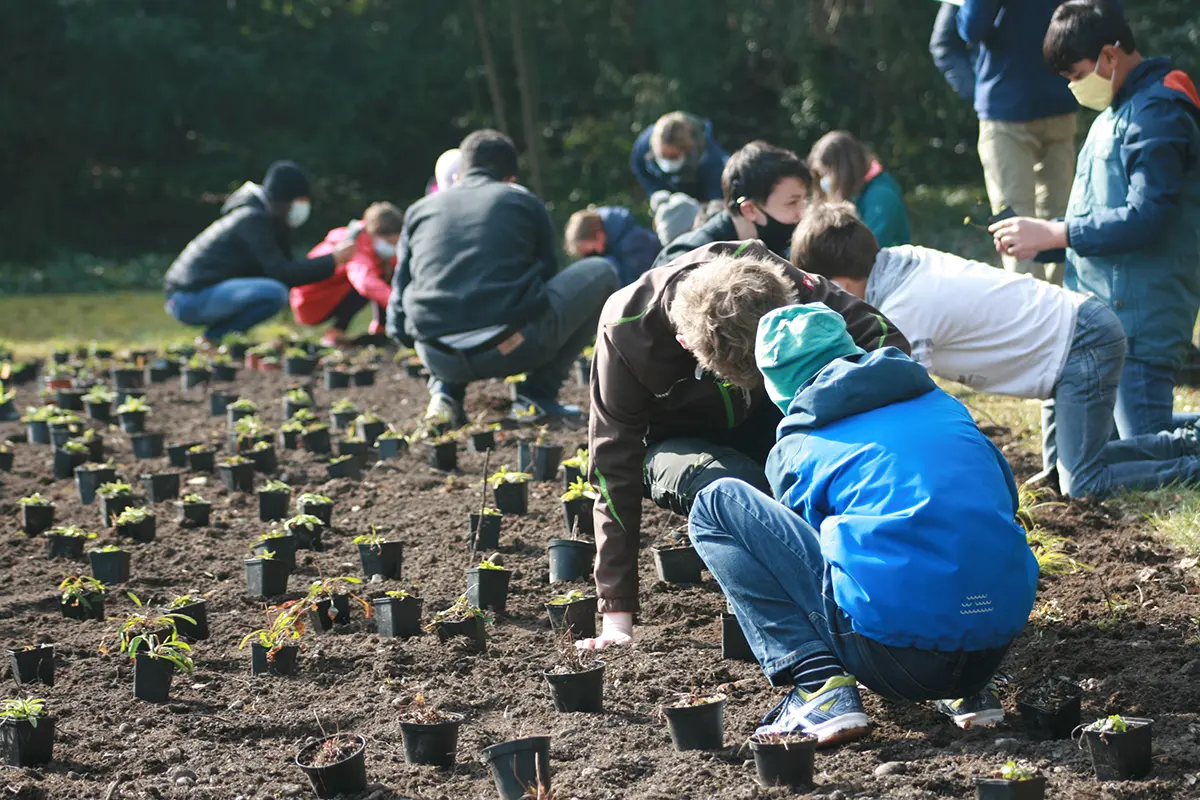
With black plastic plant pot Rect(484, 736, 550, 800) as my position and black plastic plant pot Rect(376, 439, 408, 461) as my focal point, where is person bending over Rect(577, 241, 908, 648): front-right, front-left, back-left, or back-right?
front-right

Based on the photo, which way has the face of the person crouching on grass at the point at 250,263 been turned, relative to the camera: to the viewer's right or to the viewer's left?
to the viewer's right

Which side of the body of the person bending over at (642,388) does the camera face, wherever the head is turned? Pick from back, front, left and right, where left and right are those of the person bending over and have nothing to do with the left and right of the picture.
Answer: front

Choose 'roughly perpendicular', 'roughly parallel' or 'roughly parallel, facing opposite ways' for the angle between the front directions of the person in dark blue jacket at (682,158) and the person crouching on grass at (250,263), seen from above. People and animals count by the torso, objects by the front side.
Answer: roughly perpendicular

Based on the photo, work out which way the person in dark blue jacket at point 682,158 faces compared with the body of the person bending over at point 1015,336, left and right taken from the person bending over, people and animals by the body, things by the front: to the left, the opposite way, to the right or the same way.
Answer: to the left

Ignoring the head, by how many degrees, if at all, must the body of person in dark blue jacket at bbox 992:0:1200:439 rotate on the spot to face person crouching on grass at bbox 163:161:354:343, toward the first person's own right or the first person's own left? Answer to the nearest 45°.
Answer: approximately 45° to the first person's own right

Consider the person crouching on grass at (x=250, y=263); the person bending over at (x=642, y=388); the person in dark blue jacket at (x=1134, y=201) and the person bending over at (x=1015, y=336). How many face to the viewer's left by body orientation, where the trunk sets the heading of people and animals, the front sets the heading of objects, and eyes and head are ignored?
2

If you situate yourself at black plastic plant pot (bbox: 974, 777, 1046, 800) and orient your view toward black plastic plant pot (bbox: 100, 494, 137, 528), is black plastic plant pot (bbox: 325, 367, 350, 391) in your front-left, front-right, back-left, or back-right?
front-right

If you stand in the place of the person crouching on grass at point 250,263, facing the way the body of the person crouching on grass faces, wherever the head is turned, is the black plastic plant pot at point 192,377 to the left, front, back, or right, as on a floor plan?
right

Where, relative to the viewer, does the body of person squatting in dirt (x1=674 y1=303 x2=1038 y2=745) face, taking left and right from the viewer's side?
facing away from the viewer and to the left of the viewer

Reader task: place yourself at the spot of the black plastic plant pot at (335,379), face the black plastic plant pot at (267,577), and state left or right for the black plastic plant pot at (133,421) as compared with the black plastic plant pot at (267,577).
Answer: right

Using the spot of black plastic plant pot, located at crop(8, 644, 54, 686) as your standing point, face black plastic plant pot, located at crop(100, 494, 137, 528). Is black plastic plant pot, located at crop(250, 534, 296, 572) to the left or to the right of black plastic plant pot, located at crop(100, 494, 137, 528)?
right

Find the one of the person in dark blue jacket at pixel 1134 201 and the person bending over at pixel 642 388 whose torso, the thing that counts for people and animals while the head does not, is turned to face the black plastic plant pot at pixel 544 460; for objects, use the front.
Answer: the person in dark blue jacket

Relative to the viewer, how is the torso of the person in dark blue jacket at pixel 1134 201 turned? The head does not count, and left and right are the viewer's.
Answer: facing to the left of the viewer

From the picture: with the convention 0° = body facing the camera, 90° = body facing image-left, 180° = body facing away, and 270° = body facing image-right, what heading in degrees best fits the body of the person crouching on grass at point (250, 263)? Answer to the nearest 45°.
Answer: approximately 270°
